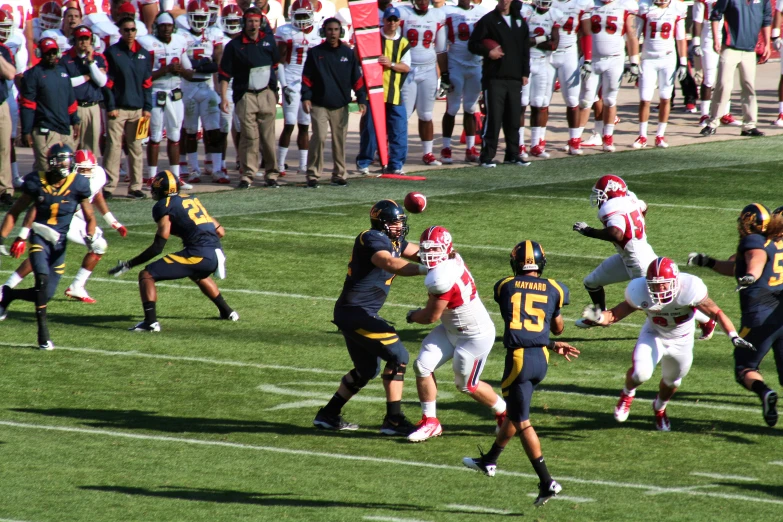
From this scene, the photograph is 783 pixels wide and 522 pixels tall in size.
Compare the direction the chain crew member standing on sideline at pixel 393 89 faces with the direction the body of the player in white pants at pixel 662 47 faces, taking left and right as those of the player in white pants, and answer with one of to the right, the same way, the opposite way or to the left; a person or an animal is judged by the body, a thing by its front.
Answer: the same way

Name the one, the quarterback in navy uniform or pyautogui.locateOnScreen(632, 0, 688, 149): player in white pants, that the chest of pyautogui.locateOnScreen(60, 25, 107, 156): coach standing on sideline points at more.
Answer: the quarterback in navy uniform

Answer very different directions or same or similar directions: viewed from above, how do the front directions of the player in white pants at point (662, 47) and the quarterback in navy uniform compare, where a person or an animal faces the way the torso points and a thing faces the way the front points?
very different directions

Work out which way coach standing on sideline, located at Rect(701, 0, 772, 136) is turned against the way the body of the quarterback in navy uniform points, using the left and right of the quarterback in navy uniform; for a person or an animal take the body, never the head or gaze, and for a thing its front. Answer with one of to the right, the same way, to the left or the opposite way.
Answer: the opposite way

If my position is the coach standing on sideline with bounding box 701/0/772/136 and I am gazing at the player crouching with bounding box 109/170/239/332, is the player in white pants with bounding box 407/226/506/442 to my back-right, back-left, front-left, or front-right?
front-left

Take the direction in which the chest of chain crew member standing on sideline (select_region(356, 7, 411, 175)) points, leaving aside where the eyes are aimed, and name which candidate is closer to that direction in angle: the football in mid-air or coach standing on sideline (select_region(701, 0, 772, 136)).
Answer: the football in mid-air

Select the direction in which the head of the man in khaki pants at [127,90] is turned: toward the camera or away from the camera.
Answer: toward the camera

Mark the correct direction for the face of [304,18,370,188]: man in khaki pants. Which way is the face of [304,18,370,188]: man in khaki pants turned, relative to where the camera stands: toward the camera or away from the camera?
toward the camera

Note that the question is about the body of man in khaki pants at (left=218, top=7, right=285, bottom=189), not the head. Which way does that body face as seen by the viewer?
toward the camera

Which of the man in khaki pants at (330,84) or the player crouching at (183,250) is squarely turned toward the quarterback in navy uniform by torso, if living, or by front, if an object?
the man in khaki pants

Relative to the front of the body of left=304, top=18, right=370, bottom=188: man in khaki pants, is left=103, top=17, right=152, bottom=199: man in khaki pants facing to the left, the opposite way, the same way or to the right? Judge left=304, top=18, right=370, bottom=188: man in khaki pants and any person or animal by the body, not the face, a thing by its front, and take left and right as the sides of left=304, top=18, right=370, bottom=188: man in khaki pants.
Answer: the same way

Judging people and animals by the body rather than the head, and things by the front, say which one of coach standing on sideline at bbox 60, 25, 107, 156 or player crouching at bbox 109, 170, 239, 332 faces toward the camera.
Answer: the coach standing on sideline

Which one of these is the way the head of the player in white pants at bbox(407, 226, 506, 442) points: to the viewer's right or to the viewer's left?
to the viewer's left

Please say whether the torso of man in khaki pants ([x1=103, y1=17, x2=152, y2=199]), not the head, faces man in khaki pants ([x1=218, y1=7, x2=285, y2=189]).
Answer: no

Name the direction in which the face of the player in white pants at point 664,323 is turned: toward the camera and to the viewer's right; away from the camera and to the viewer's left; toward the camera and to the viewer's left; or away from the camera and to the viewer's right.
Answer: toward the camera and to the viewer's left

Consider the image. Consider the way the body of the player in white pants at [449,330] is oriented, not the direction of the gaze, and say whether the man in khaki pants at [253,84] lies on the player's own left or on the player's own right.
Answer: on the player's own right
